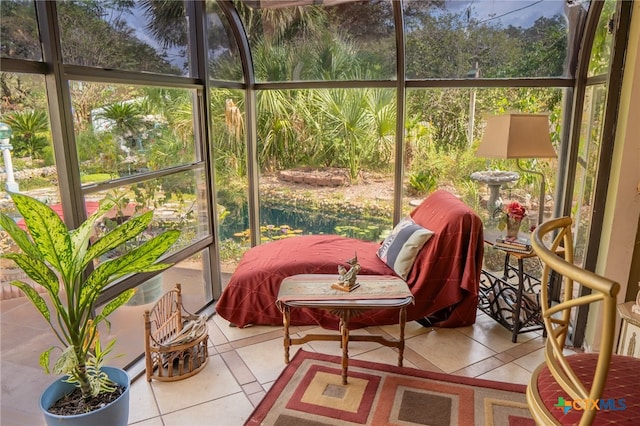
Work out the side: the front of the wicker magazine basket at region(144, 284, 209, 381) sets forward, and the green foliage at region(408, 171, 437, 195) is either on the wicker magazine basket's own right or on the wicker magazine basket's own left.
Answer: on the wicker magazine basket's own left

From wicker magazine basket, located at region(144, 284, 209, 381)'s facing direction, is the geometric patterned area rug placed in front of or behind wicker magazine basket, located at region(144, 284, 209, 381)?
in front

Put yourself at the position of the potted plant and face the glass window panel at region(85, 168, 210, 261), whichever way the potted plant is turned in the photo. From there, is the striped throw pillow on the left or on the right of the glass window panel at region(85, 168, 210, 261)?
right

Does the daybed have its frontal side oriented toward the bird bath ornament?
no

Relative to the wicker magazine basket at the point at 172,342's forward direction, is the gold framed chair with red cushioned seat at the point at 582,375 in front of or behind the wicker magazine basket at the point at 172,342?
in front

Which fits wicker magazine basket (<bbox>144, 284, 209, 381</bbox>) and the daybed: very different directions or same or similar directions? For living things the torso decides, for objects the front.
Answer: very different directions

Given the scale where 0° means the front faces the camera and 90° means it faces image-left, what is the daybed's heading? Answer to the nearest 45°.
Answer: approximately 90°

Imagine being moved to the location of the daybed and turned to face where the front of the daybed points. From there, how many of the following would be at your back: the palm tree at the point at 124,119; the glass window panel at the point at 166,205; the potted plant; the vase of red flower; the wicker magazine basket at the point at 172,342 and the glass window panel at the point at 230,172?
1

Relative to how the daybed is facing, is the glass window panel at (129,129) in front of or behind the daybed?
in front

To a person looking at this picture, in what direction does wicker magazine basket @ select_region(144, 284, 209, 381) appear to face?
facing the viewer and to the right of the viewer

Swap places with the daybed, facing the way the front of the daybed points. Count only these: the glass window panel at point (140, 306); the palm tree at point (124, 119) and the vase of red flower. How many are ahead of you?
2

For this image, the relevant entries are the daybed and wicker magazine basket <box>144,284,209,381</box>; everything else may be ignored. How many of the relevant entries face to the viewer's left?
1

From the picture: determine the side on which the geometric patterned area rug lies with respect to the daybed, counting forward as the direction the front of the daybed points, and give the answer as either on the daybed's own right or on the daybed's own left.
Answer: on the daybed's own left

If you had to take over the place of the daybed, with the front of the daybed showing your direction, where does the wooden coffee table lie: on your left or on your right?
on your left
